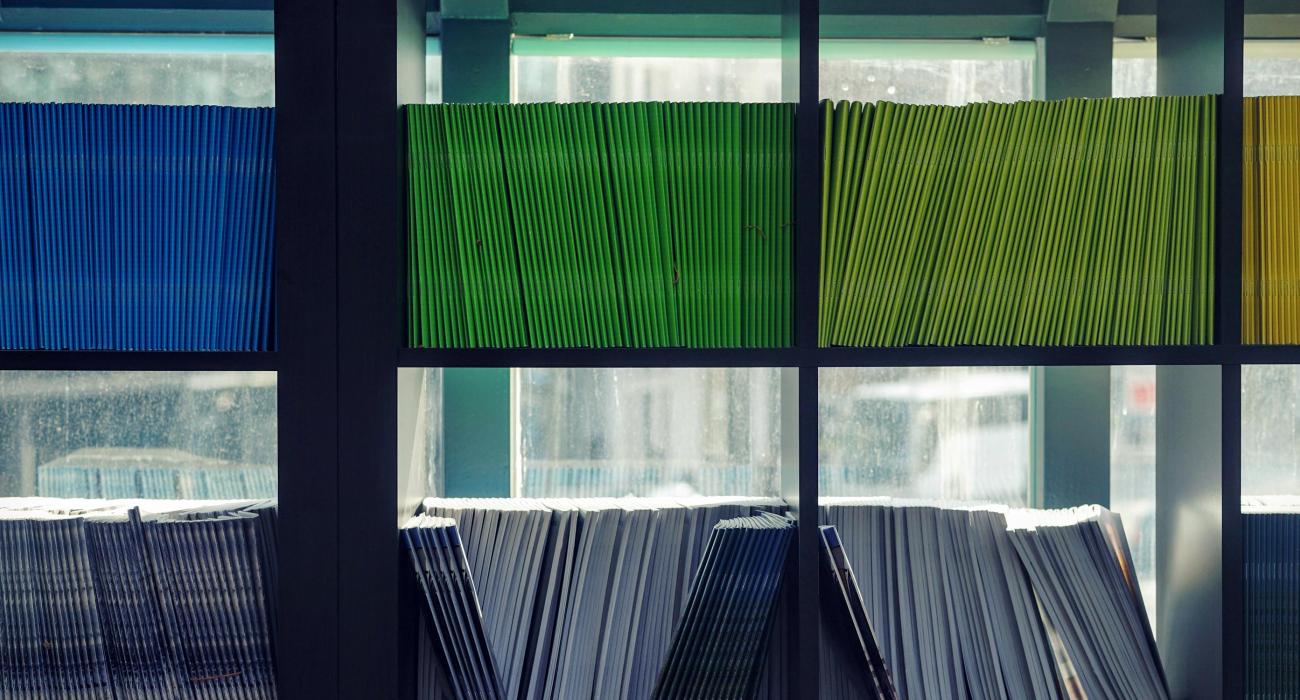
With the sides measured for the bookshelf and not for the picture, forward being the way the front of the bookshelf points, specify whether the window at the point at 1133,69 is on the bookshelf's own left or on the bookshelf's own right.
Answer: on the bookshelf's own left

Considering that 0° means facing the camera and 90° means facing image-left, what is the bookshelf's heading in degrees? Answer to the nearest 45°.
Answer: approximately 0°

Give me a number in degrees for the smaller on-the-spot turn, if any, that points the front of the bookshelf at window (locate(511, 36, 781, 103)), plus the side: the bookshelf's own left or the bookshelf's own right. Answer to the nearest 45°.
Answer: approximately 135° to the bookshelf's own left

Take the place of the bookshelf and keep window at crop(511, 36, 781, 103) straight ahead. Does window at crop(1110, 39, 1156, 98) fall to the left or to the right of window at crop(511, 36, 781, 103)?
right
